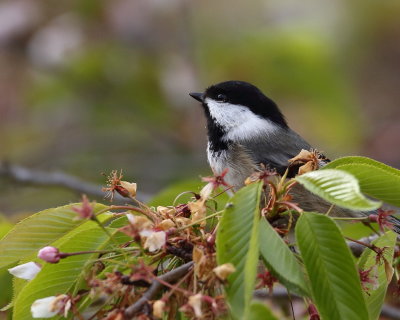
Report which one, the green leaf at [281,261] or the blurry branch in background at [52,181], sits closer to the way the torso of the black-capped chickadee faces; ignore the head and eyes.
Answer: the blurry branch in background

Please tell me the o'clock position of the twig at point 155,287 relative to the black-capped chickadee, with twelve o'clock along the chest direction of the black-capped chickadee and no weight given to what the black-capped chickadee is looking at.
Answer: The twig is roughly at 11 o'clock from the black-capped chickadee.

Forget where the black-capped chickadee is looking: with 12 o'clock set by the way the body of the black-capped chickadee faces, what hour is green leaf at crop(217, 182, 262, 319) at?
The green leaf is roughly at 9 o'clock from the black-capped chickadee.

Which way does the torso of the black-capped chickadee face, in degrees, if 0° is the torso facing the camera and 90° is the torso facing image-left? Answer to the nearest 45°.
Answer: approximately 90°

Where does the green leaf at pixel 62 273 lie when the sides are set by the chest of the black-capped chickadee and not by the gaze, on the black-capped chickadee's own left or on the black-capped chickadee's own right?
on the black-capped chickadee's own left

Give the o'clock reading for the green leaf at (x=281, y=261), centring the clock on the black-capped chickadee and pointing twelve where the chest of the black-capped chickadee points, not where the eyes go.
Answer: The green leaf is roughly at 9 o'clock from the black-capped chickadee.
